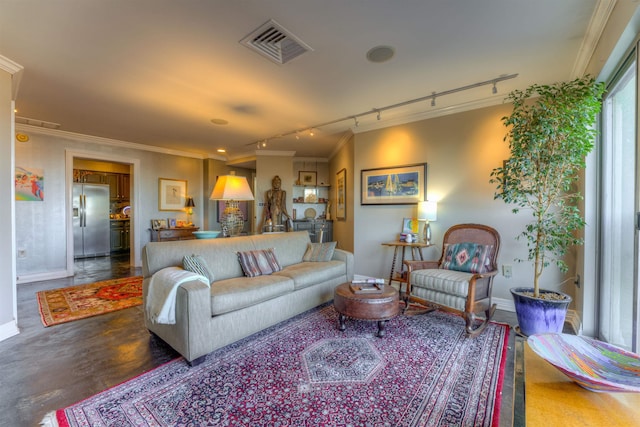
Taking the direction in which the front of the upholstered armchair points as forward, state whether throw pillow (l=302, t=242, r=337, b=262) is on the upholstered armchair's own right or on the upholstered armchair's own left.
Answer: on the upholstered armchair's own right

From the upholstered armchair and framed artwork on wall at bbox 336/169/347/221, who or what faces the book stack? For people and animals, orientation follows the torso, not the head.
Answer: the upholstered armchair

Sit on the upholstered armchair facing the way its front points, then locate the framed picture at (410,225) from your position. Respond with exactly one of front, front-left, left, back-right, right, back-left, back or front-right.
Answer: right

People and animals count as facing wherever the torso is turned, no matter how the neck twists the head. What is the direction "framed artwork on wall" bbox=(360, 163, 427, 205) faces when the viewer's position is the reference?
facing the viewer and to the left of the viewer

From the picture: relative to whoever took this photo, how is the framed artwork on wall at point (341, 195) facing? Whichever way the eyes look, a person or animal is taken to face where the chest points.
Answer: facing to the left of the viewer

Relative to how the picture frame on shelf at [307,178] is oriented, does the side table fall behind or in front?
in front

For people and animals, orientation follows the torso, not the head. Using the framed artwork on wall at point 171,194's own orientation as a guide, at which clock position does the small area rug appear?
The small area rug is roughly at 2 o'clock from the framed artwork on wall.

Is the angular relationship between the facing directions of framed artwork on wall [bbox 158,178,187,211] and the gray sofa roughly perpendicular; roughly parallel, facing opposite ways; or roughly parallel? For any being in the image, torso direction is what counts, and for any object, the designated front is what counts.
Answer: roughly parallel

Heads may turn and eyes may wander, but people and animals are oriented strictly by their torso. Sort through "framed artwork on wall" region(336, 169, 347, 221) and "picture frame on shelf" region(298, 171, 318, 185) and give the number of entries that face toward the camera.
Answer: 1

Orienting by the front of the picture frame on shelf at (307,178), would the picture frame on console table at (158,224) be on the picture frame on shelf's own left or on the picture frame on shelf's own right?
on the picture frame on shelf's own right

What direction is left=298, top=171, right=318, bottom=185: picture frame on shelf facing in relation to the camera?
toward the camera

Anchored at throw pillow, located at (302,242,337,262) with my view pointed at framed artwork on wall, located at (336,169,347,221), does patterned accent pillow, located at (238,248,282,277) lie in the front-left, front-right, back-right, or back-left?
back-left

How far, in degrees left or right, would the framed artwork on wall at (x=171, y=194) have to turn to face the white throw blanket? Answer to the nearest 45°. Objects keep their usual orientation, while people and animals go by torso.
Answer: approximately 45° to its right

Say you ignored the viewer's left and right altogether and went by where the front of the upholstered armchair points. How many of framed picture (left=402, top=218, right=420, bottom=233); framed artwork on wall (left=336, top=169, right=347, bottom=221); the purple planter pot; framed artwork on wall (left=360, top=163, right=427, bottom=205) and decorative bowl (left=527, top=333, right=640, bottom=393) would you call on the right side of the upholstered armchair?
3
